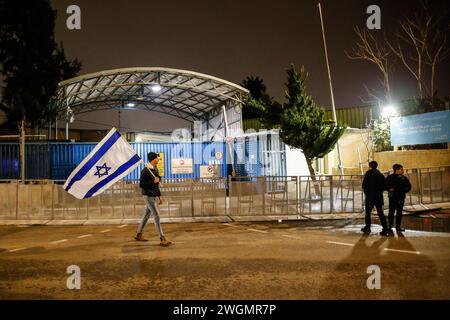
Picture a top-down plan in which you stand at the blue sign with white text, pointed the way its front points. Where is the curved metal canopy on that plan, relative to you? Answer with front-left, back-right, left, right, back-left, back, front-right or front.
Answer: front-right

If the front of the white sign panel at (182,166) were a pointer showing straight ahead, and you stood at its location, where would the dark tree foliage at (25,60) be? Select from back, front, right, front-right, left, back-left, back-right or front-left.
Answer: back-right

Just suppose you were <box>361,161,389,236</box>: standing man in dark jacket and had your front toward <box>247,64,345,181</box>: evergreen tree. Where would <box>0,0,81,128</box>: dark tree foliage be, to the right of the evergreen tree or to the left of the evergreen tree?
left

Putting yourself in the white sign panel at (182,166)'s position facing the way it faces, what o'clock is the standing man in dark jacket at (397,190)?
The standing man in dark jacket is roughly at 11 o'clock from the white sign panel.

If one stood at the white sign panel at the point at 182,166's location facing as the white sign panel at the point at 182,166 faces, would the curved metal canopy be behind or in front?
behind

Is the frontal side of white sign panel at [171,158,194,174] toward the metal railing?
yes

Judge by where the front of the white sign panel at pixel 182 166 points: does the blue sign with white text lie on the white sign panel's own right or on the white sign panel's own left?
on the white sign panel's own left

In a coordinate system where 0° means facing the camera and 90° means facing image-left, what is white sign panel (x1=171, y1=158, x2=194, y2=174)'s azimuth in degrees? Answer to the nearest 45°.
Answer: approximately 0°

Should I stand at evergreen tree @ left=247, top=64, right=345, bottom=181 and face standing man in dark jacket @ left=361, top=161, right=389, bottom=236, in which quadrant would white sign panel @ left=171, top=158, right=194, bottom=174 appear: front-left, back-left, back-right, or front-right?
back-right

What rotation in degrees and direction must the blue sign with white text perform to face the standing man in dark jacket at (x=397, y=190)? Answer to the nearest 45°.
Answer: approximately 45° to its left
